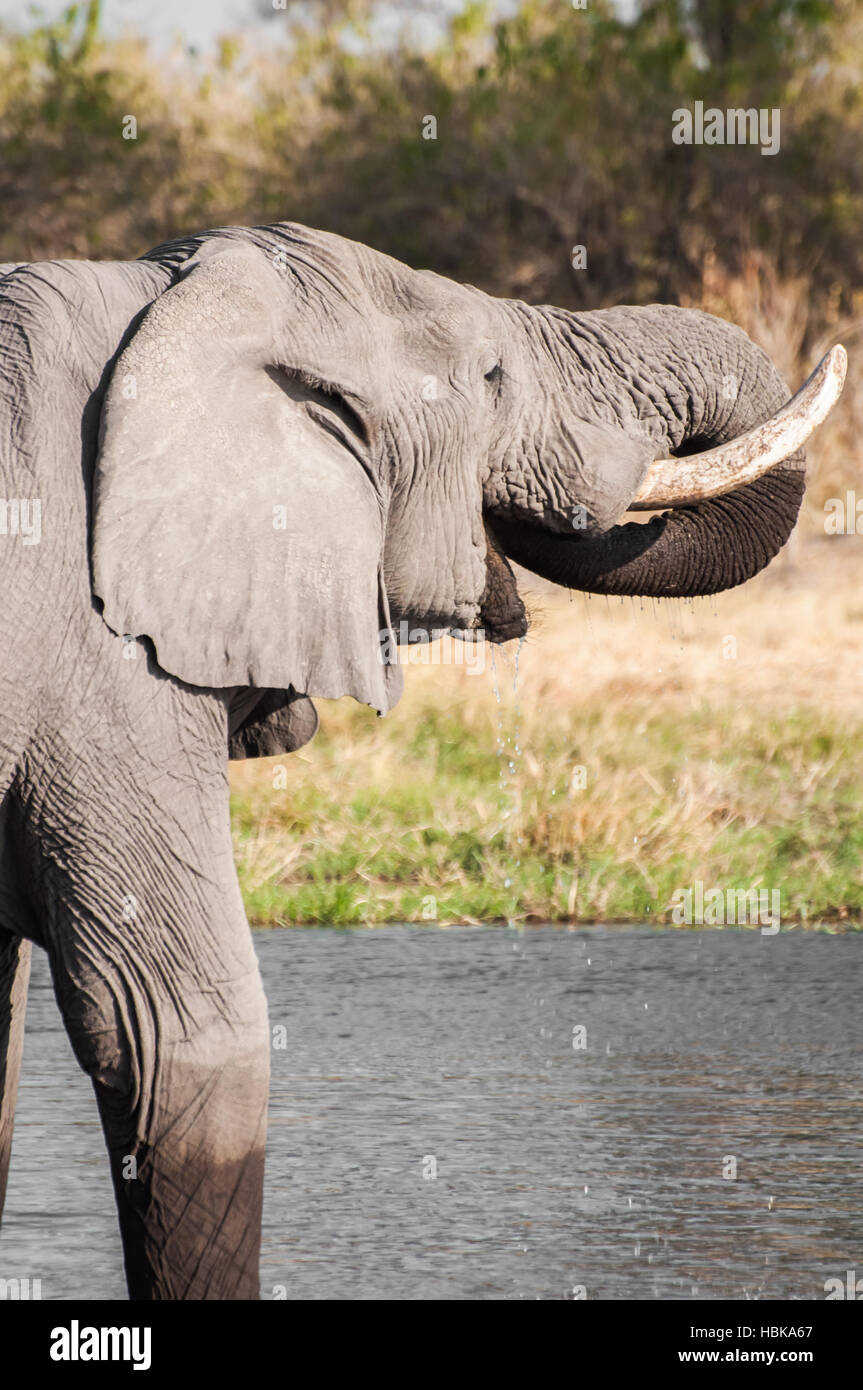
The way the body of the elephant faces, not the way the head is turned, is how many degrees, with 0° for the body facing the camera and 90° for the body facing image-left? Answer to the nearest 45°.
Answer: approximately 270°
